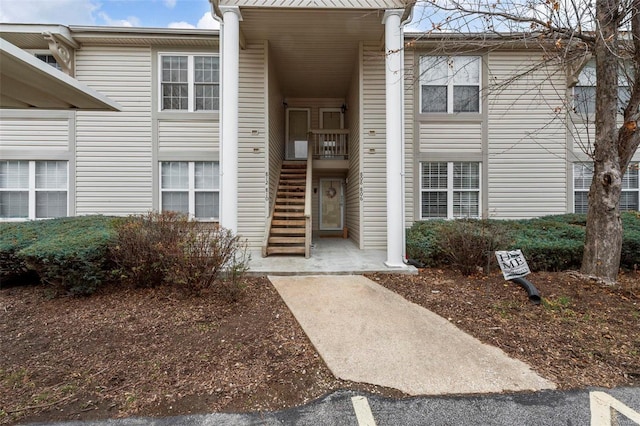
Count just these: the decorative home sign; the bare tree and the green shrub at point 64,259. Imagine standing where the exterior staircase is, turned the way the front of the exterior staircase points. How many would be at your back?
0

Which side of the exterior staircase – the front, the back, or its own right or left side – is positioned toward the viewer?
front

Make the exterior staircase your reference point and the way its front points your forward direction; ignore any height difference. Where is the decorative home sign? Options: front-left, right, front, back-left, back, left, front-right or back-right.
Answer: front-left

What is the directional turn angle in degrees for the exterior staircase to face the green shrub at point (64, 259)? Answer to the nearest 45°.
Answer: approximately 45° to its right

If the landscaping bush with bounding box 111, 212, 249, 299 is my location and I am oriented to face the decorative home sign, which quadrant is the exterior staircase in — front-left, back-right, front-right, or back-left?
front-left

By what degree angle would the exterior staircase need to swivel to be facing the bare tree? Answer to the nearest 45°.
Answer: approximately 45° to its left

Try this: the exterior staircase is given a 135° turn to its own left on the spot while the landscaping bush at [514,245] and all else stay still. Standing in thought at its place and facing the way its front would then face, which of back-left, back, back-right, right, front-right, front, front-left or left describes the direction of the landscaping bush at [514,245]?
right
